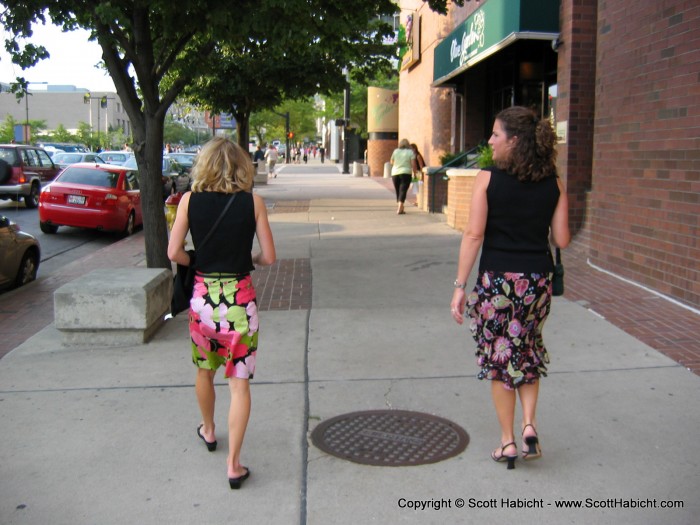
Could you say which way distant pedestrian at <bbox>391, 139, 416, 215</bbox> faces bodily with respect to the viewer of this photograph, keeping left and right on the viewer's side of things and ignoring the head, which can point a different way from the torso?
facing away from the viewer

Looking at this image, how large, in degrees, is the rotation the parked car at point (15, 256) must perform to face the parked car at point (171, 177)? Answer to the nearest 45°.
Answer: approximately 45° to its left

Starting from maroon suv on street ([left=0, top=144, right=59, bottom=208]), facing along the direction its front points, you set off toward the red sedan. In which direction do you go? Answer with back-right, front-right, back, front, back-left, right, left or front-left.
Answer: back-right

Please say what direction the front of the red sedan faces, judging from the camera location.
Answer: facing away from the viewer and to the right of the viewer

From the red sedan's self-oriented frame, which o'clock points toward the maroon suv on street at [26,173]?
The maroon suv on street is roughly at 10 o'clock from the red sedan.

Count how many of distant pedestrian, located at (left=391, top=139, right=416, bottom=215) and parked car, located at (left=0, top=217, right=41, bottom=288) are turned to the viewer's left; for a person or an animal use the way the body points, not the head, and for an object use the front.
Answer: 0

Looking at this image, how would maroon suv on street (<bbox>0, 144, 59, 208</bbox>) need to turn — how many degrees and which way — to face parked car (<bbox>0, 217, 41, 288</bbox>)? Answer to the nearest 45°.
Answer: approximately 135° to its right

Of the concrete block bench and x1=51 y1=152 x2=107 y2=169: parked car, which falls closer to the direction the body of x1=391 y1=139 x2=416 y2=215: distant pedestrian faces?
the parked car

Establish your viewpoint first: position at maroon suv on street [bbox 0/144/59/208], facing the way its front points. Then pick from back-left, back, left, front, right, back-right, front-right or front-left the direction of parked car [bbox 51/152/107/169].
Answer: front-left

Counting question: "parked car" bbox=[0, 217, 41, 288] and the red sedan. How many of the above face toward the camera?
0

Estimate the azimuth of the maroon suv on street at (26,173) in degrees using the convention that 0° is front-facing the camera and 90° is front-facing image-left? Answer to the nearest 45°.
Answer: approximately 225°

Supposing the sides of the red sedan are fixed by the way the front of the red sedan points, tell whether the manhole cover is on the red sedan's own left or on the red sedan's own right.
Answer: on the red sedan's own right
